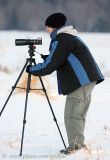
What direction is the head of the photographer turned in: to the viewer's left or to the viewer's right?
to the viewer's left

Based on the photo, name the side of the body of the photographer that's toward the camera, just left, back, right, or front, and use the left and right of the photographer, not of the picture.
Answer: left
